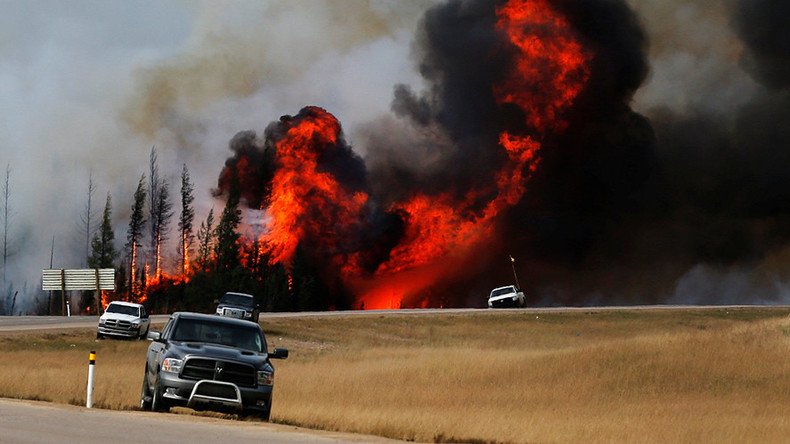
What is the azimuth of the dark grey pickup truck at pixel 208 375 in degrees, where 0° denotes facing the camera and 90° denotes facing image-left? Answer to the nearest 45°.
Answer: approximately 0°
